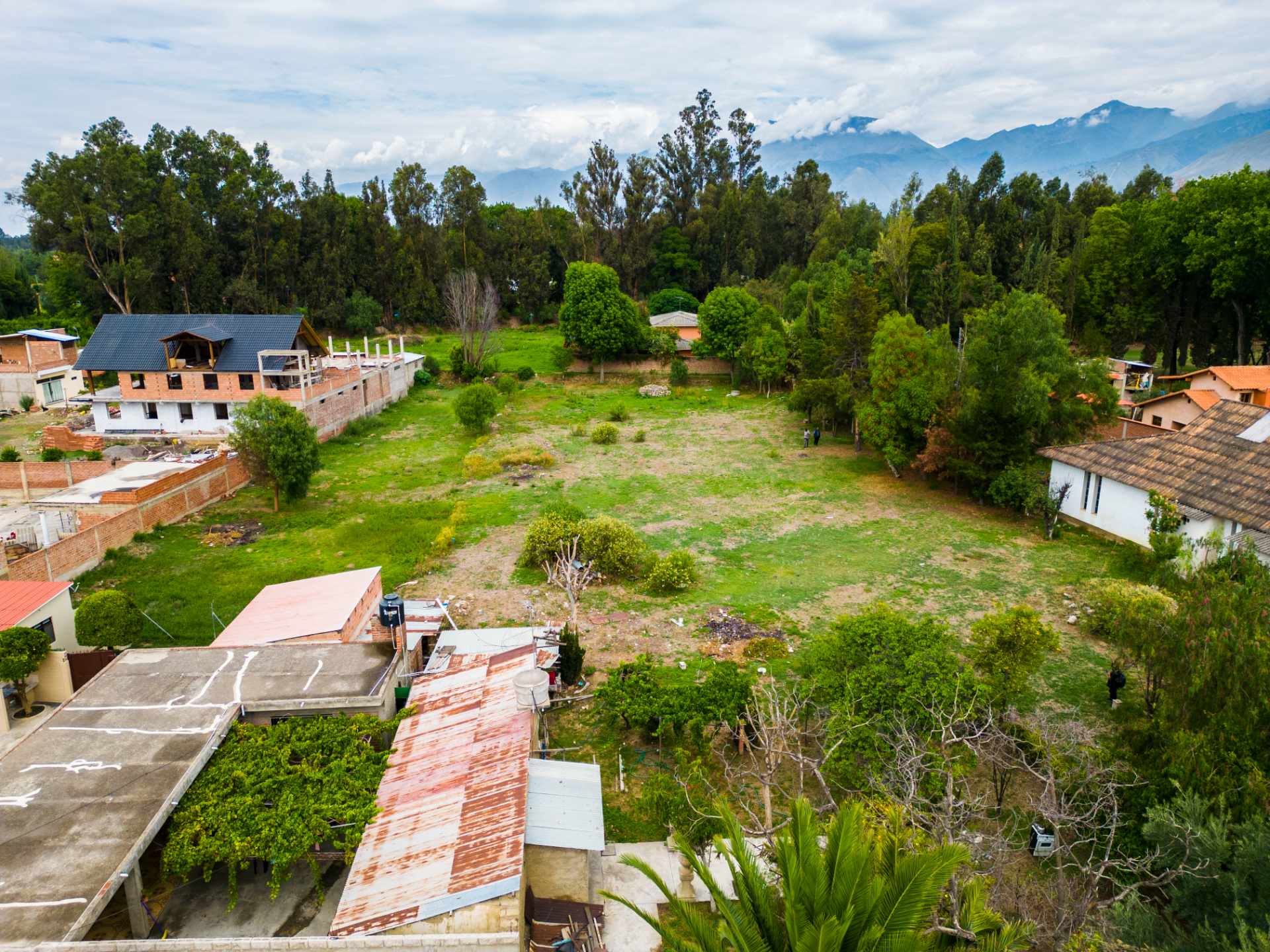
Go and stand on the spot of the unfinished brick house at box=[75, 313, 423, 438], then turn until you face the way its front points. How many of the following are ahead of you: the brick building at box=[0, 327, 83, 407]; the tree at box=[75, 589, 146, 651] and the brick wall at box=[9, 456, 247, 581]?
2

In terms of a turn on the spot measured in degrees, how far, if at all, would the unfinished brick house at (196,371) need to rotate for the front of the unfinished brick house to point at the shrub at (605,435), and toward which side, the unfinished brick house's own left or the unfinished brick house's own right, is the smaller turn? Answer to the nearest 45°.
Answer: approximately 45° to the unfinished brick house's own left

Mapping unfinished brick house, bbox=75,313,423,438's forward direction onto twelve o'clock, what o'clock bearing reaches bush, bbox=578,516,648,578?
The bush is roughly at 11 o'clock from the unfinished brick house.

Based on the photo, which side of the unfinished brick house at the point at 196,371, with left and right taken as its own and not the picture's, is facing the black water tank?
front

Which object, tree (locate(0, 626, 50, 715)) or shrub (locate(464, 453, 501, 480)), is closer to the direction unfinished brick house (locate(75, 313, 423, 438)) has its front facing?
the tree

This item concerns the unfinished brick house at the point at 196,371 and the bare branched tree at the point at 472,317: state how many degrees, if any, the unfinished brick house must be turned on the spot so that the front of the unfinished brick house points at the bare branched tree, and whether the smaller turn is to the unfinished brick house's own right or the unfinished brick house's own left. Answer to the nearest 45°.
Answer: approximately 135° to the unfinished brick house's own left

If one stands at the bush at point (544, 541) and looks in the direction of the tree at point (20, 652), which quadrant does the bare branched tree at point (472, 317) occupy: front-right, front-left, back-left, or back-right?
back-right

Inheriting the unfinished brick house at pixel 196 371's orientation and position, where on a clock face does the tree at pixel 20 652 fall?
The tree is roughly at 12 o'clock from the unfinished brick house.

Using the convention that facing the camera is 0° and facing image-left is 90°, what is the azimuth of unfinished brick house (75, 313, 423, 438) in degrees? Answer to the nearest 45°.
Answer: approximately 0°

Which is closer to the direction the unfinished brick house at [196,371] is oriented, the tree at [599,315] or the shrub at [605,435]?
the shrub

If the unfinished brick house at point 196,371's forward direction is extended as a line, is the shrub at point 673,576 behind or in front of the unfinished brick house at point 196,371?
in front

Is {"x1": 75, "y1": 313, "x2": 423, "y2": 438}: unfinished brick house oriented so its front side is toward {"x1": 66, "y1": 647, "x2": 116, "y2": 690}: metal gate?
yes

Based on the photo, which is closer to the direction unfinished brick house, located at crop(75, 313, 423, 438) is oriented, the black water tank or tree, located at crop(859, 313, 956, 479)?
the black water tank

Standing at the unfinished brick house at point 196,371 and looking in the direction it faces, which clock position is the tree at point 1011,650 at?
The tree is roughly at 11 o'clock from the unfinished brick house.

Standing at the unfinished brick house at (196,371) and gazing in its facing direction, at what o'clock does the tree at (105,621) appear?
The tree is roughly at 12 o'clock from the unfinished brick house.
